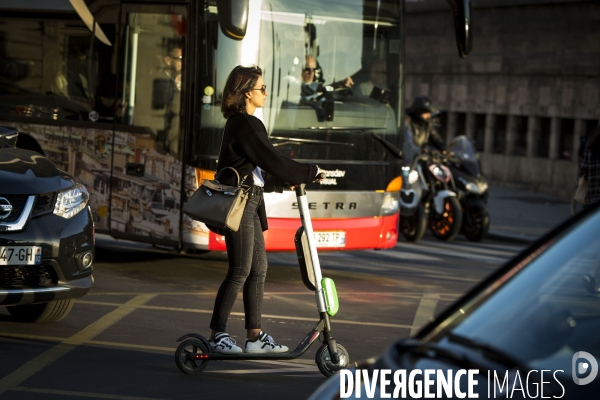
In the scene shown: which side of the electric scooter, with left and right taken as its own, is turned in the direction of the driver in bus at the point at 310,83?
left

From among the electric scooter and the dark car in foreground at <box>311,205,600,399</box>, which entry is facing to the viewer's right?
the electric scooter

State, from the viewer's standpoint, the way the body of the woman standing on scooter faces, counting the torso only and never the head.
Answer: to the viewer's right

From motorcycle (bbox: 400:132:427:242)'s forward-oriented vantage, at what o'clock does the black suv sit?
The black suv is roughly at 2 o'clock from the motorcycle.

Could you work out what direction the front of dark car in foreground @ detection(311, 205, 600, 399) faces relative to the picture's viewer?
facing the viewer and to the left of the viewer

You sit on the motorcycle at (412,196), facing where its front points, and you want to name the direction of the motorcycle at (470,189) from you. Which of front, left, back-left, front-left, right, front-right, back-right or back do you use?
left

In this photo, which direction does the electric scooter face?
to the viewer's right

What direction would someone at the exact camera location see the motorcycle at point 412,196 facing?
facing the viewer and to the right of the viewer

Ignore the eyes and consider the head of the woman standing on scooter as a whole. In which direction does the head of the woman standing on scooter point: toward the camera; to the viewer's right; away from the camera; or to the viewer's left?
to the viewer's right

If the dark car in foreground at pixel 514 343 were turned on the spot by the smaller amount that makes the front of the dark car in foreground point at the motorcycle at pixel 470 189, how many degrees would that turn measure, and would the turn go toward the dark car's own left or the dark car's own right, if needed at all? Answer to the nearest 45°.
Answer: approximately 135° to the dark car's own right

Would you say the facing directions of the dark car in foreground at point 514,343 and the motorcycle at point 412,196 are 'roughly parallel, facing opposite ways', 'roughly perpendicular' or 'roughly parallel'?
roughly perpendicular
